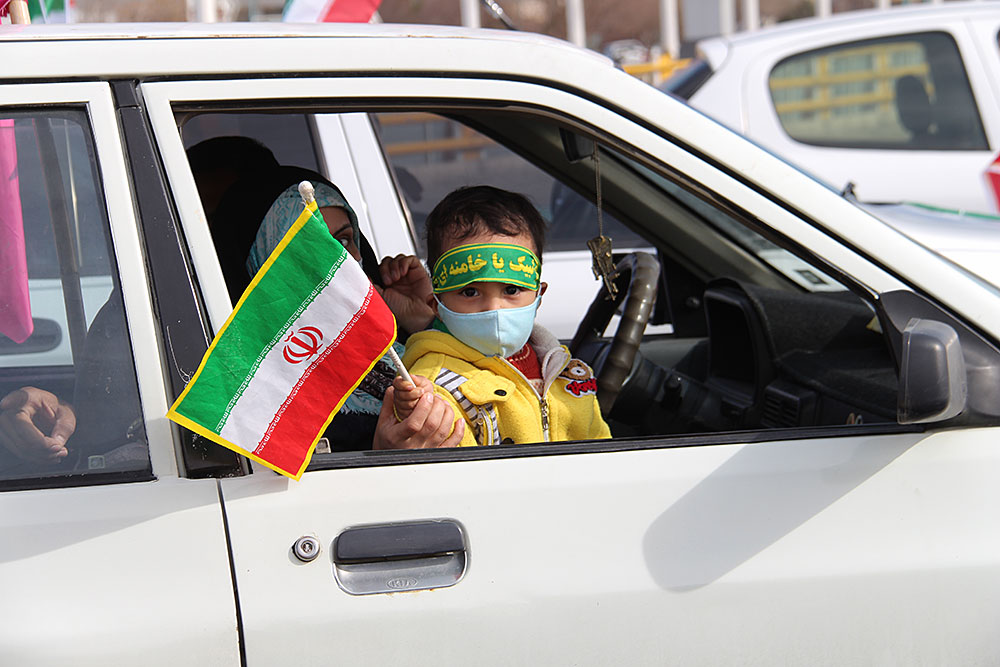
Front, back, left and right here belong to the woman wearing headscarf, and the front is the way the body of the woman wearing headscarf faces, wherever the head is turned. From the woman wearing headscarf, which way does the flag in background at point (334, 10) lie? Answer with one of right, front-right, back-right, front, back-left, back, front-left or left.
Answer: back-left

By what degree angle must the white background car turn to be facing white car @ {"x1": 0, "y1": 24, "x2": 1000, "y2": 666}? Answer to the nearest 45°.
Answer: approximately 90° to its right

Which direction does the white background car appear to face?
to the viewer's right

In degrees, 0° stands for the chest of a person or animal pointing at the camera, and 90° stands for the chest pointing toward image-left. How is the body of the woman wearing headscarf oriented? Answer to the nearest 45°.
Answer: approximately 315°

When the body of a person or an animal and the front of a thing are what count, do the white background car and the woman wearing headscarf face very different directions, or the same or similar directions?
same or similar directions

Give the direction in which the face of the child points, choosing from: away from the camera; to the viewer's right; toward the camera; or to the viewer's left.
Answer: toward the camera

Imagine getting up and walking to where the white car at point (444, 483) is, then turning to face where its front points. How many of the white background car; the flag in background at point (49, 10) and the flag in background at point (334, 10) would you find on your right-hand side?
0

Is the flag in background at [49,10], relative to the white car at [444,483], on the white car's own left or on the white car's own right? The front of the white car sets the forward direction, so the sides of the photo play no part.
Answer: on the white car's own left

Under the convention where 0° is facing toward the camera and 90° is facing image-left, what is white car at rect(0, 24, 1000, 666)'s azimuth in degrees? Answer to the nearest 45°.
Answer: approximately 270°

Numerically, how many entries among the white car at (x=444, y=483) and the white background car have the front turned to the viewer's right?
2

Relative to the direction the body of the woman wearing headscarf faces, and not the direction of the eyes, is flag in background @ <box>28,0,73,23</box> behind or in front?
behind
